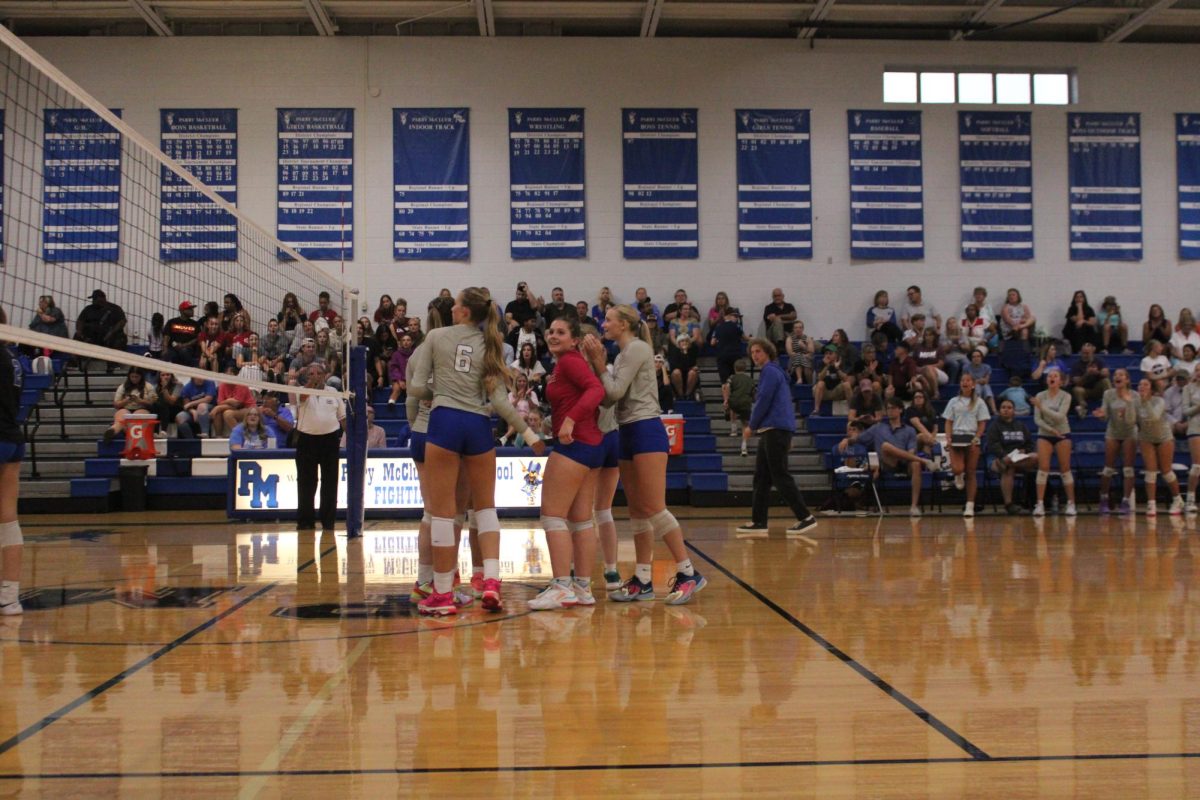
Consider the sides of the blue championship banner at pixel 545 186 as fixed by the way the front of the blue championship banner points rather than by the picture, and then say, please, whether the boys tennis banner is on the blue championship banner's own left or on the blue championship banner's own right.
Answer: on the blue championship banner's own left

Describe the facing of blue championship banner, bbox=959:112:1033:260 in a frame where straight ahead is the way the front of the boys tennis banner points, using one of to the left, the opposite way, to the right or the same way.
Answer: the same way

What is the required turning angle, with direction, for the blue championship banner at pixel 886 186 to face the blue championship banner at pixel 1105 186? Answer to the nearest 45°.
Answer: approximately 90° to its left

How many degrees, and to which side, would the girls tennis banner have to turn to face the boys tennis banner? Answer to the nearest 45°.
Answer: approximately 90° to its right

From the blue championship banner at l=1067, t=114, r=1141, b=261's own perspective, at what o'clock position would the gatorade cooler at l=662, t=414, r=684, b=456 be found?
The gatorade cooler is roughly at 1 o'clock from the blue championship banner.

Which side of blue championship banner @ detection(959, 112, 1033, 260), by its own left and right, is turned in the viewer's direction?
front

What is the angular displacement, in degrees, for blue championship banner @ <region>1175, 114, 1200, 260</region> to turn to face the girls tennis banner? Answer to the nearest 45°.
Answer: approximately 45° to its right

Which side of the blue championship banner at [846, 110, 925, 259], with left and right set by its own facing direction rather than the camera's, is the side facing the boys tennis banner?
right

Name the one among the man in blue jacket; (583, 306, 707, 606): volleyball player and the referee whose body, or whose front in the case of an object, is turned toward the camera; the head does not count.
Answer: the referee

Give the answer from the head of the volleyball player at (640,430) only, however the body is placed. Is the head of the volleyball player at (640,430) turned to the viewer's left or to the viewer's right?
to the viewer's left

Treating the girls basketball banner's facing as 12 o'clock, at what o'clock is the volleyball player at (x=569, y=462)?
The volleyball player is roughly at 12 o'clock from the girls basketball banner.

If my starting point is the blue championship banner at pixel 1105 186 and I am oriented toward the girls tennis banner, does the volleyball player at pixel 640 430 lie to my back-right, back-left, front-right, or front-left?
front-left

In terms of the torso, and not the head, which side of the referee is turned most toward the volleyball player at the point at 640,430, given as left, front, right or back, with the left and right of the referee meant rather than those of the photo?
front

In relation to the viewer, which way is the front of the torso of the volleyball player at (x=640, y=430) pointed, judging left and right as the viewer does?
facing to the left of the viewer

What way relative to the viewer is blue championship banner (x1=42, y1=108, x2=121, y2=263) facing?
toward the camera

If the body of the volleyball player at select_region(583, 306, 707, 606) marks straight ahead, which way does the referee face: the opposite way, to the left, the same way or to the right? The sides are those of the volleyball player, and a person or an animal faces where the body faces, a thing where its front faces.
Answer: to the left

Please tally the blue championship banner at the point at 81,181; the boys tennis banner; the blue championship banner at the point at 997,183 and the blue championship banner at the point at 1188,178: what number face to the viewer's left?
0

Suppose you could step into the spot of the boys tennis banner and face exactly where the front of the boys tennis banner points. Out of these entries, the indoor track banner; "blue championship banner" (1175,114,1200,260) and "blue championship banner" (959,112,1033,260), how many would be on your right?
1

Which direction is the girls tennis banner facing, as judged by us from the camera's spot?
facing the viewer

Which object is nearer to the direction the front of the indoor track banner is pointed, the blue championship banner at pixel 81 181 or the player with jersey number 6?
the player with jersey number 6
